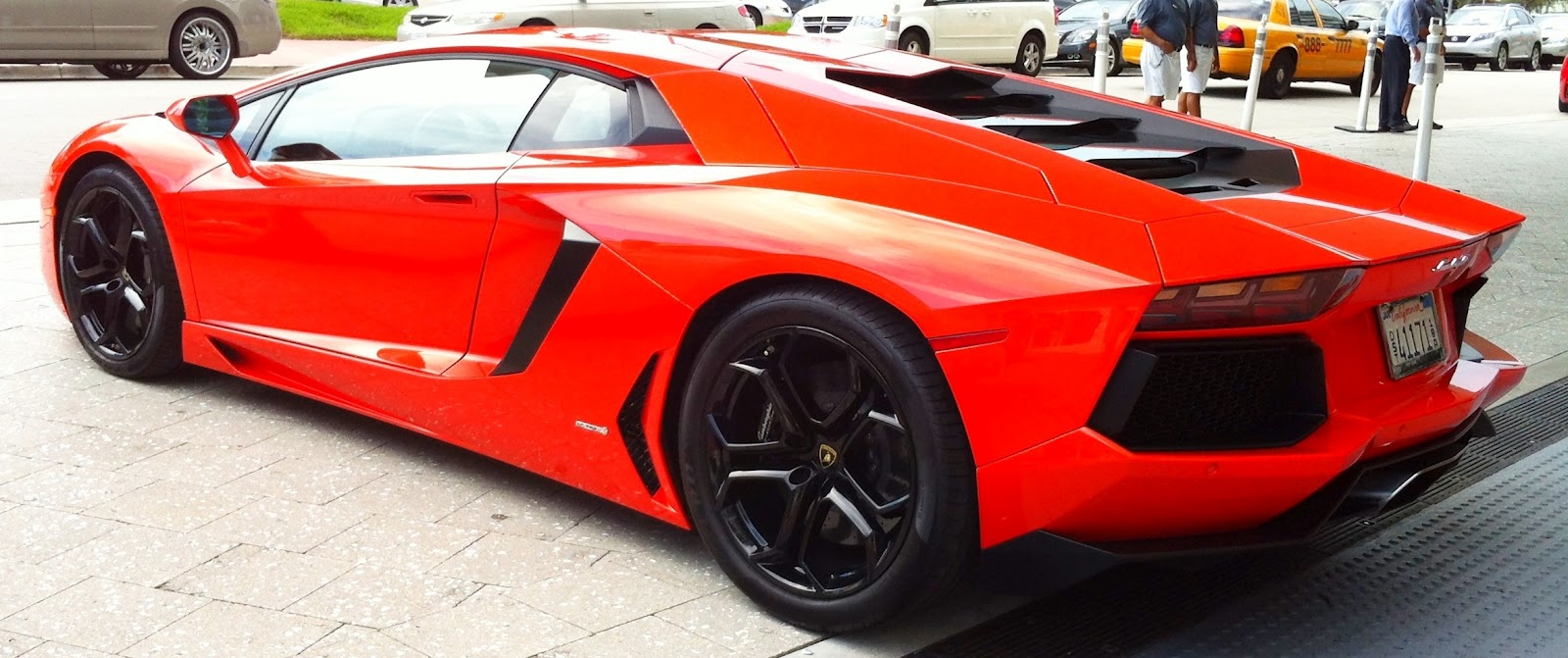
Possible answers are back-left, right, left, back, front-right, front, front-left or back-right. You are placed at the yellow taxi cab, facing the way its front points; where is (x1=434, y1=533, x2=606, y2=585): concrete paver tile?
back-right

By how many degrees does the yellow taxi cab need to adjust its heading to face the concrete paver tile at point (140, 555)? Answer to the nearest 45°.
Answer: approximately 135° to its right

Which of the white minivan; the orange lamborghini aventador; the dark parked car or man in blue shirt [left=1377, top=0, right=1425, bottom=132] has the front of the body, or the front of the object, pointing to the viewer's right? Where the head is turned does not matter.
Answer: the man in blue shirt

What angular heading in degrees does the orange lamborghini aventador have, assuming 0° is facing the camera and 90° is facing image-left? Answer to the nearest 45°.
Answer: approximately 135°

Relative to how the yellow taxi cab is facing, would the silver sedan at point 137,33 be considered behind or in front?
behind

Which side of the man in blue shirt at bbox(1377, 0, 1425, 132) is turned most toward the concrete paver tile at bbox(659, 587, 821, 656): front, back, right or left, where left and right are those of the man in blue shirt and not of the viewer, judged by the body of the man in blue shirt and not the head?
right

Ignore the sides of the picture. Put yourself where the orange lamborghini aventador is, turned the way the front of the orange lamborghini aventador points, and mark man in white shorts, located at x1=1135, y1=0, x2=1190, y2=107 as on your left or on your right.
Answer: on your right

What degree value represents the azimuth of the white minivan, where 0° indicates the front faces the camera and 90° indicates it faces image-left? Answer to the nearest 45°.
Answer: approximately 45°

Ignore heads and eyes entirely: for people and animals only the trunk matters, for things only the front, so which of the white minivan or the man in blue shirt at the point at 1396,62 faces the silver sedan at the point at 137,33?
the white minivan

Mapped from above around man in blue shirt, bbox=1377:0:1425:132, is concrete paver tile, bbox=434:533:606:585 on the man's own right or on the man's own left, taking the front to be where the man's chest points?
on the man's own right

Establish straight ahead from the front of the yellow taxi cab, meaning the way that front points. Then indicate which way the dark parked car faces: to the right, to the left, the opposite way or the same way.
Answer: the opposite way

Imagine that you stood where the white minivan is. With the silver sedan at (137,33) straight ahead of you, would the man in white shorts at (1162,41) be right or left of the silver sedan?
left

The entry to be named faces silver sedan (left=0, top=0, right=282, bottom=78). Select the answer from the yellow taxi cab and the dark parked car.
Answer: the dark parked car
